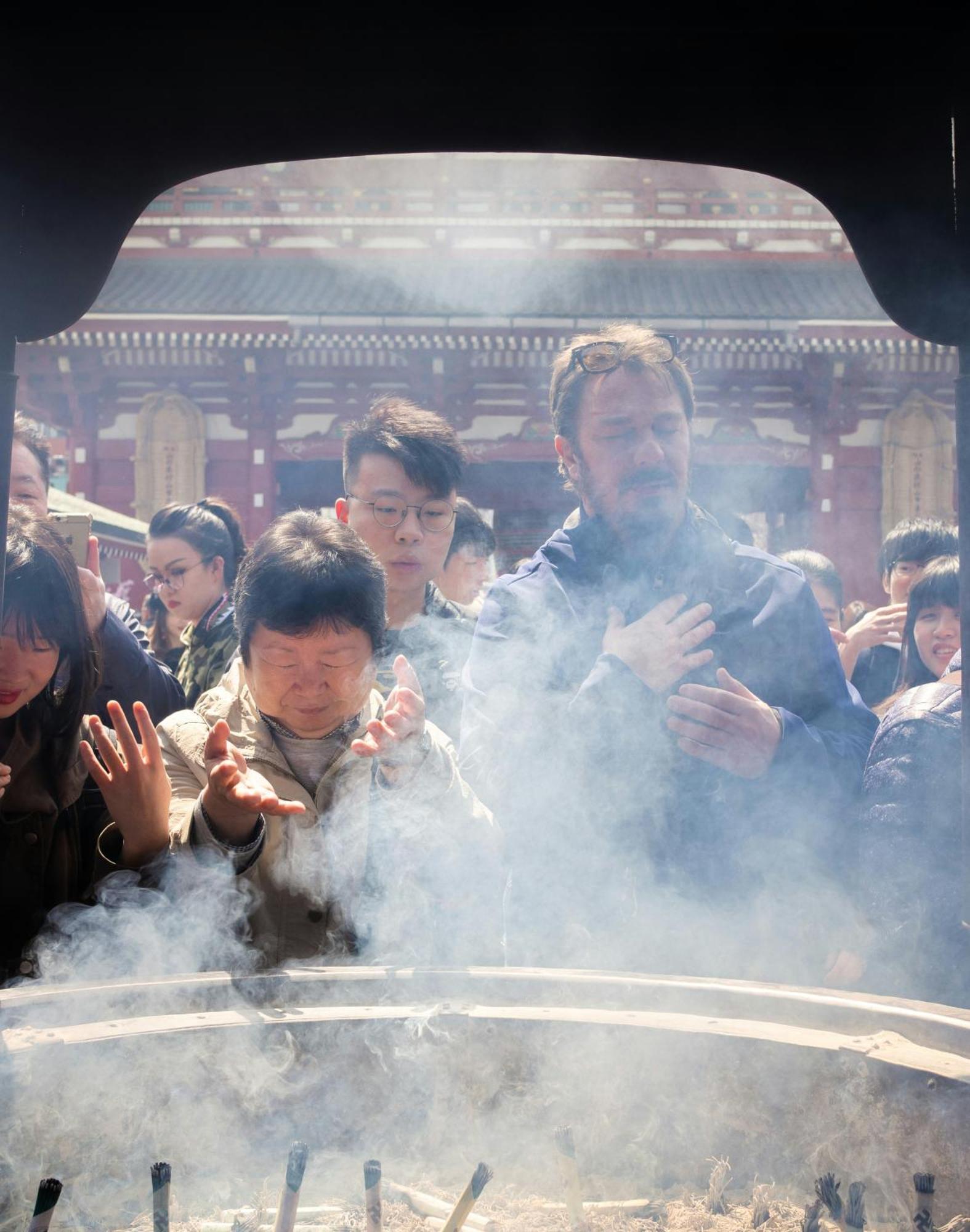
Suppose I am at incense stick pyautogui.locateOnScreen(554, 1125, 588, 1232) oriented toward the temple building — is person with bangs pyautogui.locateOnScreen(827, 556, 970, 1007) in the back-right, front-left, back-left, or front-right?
front-right

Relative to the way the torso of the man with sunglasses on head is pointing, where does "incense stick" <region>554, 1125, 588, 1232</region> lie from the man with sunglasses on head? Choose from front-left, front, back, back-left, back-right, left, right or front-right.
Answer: front

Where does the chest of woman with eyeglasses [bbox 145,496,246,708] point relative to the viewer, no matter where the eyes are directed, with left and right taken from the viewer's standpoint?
facing the viewer and to the left of the viewer

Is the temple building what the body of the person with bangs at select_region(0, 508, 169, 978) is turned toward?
no

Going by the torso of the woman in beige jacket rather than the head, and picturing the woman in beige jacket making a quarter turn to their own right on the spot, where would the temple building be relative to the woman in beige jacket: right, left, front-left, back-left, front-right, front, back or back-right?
right

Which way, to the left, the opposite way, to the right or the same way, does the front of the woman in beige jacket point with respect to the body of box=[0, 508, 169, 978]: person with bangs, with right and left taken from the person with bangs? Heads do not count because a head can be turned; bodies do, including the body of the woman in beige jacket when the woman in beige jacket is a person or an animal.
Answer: the same way

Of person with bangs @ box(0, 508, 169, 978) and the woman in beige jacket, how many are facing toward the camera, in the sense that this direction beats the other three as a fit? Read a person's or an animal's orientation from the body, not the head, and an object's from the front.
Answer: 2

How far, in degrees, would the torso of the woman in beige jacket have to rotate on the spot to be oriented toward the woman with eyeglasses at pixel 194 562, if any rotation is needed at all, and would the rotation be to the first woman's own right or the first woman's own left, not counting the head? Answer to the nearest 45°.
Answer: approximately 180°

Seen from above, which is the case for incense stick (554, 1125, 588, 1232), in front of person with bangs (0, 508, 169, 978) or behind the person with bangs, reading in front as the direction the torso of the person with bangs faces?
in front

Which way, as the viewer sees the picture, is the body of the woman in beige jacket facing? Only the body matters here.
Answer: toward the camera

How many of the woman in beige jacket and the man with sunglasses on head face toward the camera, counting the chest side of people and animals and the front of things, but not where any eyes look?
2

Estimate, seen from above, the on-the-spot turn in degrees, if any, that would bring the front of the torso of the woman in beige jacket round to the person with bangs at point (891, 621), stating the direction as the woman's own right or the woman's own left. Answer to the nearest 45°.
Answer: approximately 135° to the woman's own left

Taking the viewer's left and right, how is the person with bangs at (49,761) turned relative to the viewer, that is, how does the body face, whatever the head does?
facing the viewer

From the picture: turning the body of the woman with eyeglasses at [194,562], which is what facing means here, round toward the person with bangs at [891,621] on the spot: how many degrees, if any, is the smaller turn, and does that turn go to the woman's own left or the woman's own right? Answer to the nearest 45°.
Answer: approximately 135° to the woman's own left

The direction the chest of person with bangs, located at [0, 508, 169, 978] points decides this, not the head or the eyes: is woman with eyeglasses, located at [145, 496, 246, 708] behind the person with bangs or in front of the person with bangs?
behind
